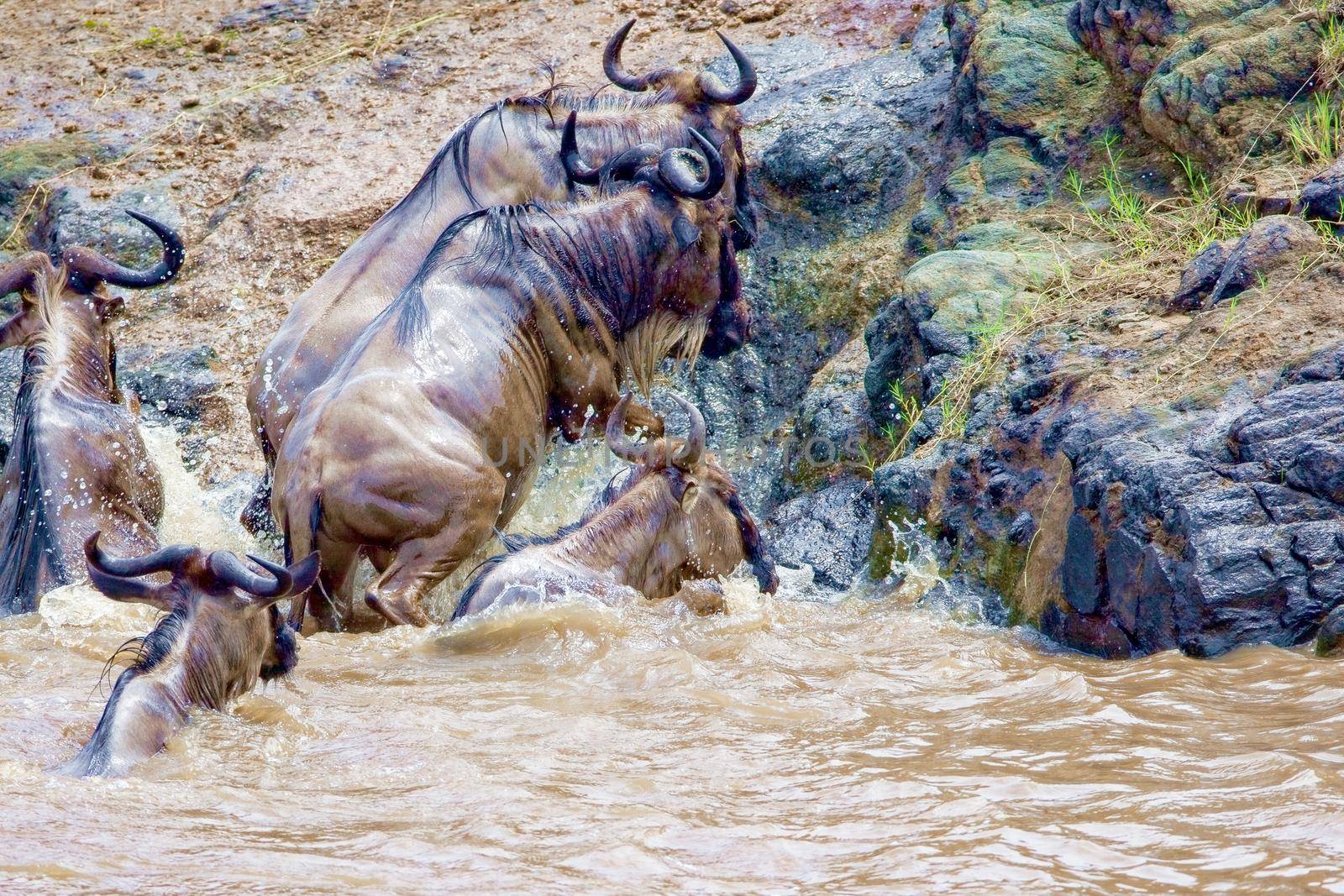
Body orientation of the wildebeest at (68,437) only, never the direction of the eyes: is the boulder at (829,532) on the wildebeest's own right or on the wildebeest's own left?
on the wildebeest's own right

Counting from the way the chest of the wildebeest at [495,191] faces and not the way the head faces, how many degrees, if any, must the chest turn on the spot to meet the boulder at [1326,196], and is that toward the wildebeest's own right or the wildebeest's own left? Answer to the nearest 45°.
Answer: approximately 45° to the wildebeest's own right

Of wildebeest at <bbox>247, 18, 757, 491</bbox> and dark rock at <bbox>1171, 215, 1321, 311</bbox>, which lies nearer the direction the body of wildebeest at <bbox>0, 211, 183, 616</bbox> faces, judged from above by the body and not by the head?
the wildebeest

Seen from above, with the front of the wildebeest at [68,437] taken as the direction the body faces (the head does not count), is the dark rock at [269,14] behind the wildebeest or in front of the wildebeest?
in front

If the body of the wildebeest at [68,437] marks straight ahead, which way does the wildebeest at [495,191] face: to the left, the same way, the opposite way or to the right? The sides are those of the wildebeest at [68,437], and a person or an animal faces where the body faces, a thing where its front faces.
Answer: to the right

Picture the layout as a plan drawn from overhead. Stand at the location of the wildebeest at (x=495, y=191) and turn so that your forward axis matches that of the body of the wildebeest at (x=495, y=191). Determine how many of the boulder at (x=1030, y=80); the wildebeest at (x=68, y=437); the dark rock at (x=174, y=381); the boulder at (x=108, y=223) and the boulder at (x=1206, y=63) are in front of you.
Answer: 2

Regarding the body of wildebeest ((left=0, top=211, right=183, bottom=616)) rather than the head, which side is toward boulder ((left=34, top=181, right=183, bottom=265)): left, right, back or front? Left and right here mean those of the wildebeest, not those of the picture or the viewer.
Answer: front

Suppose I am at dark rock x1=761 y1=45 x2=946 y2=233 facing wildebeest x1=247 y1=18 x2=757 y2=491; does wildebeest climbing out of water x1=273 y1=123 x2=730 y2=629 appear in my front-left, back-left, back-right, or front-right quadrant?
front-left

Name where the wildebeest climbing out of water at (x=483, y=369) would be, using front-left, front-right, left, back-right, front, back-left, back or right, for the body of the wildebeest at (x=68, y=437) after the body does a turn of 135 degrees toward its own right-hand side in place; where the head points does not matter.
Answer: front

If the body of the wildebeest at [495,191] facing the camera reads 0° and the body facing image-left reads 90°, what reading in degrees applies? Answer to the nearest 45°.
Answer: approximately 270°

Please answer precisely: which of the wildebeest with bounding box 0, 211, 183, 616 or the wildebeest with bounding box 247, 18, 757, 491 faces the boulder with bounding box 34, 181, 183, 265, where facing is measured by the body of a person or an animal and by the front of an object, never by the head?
the wildebeest with bounding box 0, 211, 183, 616

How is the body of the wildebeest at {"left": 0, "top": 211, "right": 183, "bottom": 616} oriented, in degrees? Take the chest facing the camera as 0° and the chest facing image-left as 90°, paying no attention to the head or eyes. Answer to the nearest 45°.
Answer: approximately 180°

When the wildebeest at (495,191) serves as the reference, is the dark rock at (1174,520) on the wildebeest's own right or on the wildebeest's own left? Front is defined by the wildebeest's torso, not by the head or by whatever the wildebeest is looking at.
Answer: on the wildebeest's own right

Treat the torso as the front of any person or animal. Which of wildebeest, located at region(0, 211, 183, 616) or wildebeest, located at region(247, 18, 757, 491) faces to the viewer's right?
wildebeest, located at region(247, 18, 757, 491)

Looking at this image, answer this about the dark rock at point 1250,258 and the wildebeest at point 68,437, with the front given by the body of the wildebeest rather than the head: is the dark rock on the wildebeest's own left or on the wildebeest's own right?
on the wildebeest's own right

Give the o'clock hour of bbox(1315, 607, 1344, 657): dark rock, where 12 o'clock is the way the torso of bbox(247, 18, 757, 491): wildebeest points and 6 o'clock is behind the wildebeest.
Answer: The dark rock is roughly at 2 o'clock from the wildebeest.

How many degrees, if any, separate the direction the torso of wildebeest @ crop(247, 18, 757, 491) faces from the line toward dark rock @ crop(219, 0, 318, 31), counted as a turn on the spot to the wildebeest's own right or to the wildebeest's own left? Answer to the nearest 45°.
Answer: approximately 90° to the wildebeest's own left

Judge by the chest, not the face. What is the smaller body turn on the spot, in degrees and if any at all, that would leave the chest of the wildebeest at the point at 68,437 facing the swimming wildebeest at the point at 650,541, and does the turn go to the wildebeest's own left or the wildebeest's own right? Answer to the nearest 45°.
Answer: approximately 135° to the wildebeest's own right
